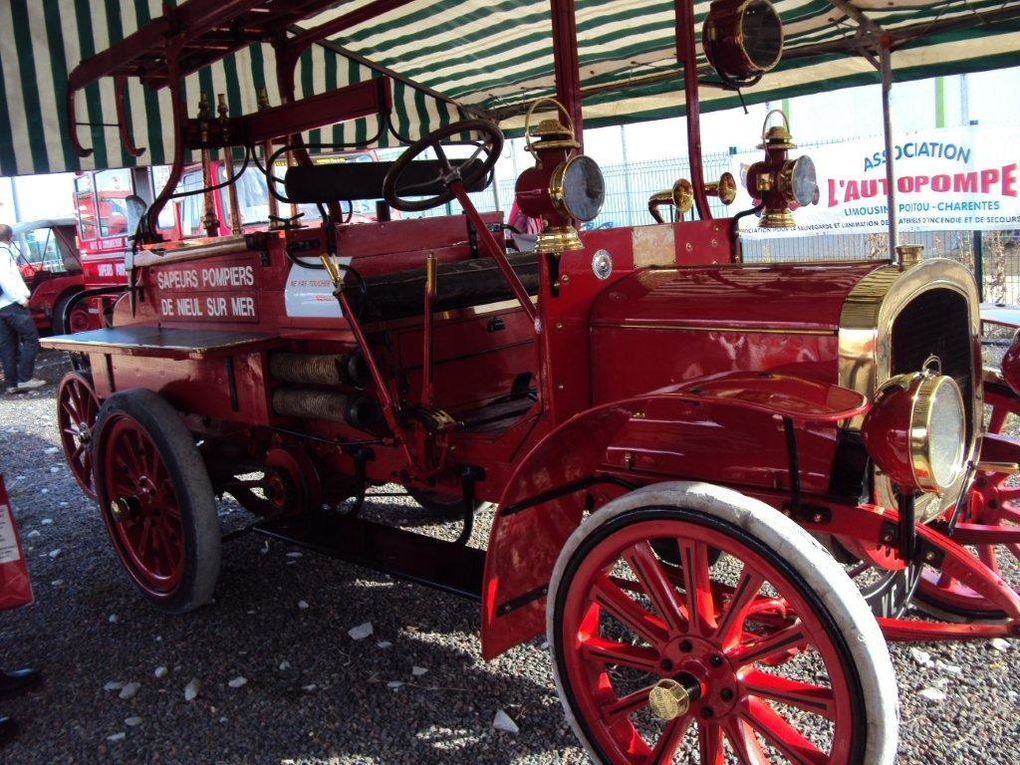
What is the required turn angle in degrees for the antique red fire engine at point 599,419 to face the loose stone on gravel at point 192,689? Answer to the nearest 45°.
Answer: approximately 135° to its right

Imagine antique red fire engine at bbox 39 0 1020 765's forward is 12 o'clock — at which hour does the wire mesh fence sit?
The wire mesh fence is roughly at 8 o'clock from the antique red fire engine.

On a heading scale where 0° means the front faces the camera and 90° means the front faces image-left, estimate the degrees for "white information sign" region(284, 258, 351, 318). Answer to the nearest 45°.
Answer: approximately 0°

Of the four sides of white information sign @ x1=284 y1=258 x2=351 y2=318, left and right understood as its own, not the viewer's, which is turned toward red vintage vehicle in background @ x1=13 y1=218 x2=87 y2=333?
right

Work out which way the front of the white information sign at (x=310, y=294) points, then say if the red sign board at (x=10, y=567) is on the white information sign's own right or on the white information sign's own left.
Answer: on the white information sign's own right

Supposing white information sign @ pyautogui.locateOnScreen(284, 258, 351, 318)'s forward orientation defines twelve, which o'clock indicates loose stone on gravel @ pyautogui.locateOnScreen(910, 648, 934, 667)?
The loose stone on gravel is roughly at 8 o'clock from the white information sign.

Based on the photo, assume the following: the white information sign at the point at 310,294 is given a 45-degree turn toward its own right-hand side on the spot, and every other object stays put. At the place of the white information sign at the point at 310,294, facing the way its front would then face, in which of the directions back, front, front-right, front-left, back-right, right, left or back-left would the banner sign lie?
back

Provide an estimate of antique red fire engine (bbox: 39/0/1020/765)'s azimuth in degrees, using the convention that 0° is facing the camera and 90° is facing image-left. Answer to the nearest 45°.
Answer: approximately 315°

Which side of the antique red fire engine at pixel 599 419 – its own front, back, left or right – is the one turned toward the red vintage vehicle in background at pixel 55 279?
back
